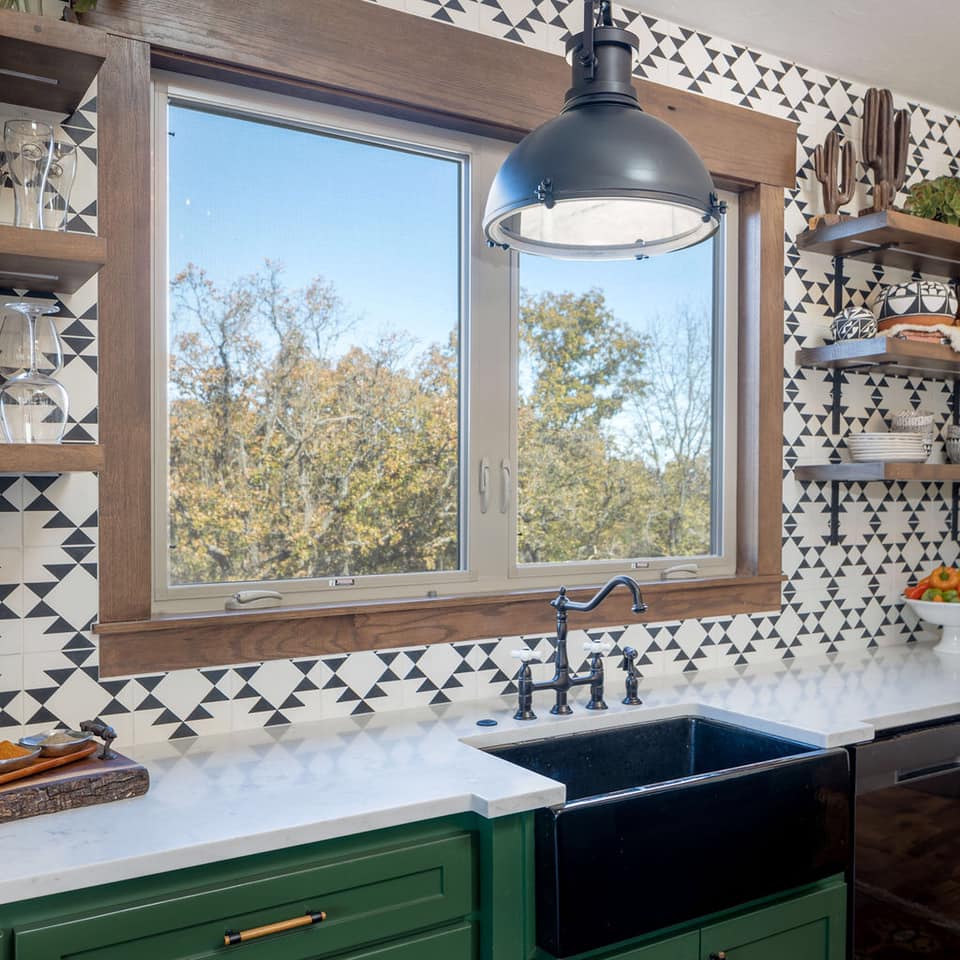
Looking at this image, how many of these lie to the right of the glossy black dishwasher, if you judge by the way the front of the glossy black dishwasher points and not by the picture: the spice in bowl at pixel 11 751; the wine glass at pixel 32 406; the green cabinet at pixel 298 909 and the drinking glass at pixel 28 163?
4

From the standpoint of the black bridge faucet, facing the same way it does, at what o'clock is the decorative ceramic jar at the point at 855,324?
The decorative ceramic jar is roughly at 9 o'clock from the black bridge faucet.

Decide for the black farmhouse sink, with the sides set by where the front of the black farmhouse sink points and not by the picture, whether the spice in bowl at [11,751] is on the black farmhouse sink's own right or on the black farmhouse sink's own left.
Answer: on the black farmhouse sink's own right

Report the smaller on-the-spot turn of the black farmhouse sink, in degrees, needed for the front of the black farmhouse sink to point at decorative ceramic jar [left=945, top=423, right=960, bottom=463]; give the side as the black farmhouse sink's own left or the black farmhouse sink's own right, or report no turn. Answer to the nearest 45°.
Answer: approximately 90° to the black farmhouse sink's own left

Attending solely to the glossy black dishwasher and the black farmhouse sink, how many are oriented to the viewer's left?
0

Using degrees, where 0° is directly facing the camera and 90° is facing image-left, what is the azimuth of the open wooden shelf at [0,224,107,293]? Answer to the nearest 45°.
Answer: approximately 0°

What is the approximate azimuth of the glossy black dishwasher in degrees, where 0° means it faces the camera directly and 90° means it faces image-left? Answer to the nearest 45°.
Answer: approximately 315°

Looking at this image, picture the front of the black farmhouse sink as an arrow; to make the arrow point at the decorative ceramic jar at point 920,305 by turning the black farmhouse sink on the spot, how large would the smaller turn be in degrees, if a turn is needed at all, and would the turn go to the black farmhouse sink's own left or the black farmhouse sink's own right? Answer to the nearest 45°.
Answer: approximately 90° to the black farmhouse sink's own left

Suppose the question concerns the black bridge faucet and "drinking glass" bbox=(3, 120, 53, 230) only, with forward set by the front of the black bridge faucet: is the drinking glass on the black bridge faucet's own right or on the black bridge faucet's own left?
on the black bridge faucet's own right

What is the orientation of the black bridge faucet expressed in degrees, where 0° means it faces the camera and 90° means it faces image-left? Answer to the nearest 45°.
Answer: approximately 315°

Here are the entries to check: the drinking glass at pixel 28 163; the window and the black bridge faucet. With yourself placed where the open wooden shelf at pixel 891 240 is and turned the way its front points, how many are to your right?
3
